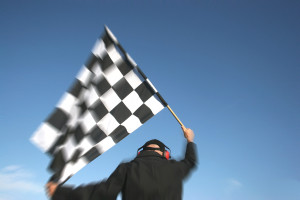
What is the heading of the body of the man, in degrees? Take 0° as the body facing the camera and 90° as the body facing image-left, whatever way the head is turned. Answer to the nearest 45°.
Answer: approximately 180°
